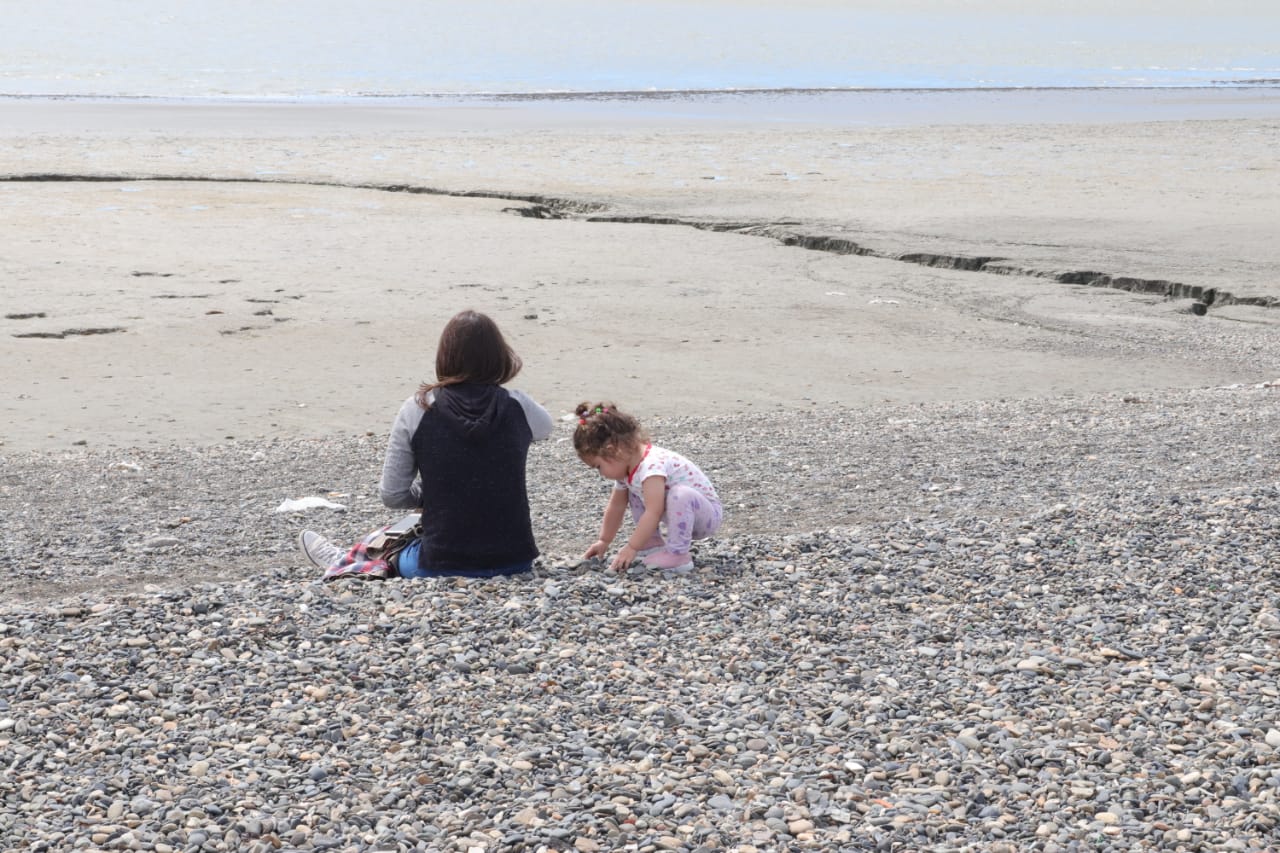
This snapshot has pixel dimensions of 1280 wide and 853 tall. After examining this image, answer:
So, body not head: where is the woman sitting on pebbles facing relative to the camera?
away from the camera

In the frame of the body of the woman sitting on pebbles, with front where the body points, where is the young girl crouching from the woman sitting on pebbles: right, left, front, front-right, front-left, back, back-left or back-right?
right

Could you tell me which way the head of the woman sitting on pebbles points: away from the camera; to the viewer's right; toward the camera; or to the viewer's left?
away from the camera

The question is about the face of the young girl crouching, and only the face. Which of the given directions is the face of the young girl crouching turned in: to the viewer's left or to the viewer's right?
to the viewer's left
